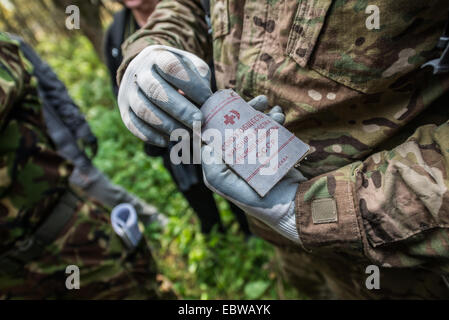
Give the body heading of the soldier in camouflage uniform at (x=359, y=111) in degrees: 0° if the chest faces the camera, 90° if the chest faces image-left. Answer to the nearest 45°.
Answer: approximately 45°

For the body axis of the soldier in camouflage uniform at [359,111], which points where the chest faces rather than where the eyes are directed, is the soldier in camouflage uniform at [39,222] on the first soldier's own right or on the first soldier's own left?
on the first soldier's own right
